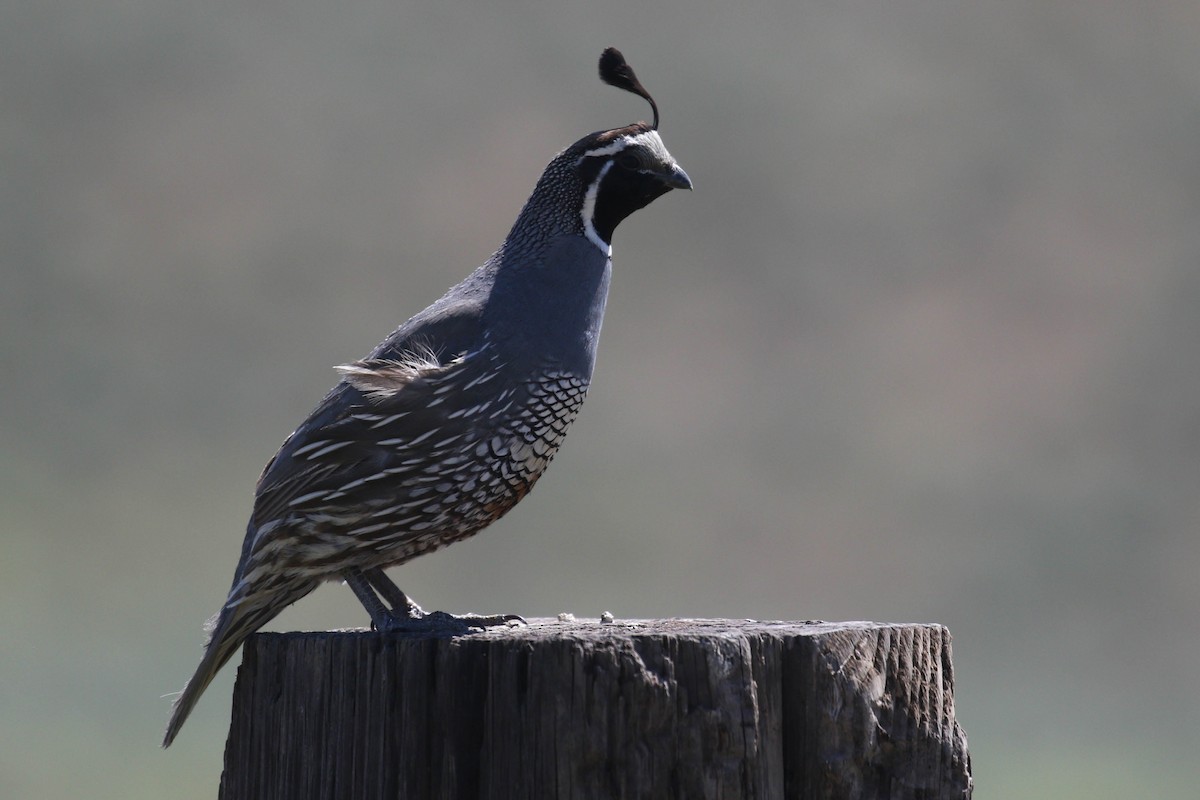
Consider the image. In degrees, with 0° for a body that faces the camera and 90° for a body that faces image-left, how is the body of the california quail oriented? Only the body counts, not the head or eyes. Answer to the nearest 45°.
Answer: approximately 270°
